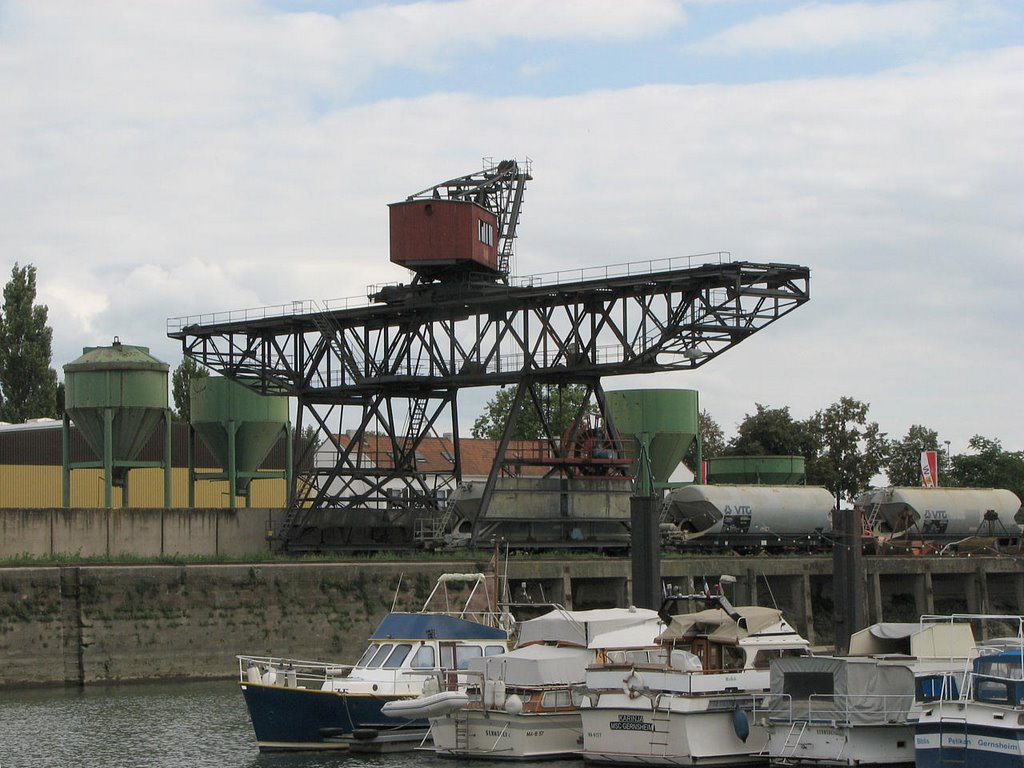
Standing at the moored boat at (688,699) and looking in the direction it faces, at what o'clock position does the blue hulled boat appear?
The blue hulled boat is roughly at 8 o'clock from the moored boat.

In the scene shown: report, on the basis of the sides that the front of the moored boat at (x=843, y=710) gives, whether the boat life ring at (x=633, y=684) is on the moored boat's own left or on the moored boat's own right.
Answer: on the moored boat's own left

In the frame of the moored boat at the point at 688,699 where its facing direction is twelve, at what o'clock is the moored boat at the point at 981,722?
the moored boat at the point at 981,722 is roughly at 3 o'clock from the moored boat at the point at 688,699.

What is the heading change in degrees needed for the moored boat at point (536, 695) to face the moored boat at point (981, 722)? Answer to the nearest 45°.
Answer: approximately 90° to its right

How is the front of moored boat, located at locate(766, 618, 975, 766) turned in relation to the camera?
facing away from the viewer and to the right of the viewer

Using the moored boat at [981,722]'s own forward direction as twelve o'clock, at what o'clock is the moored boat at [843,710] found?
the moored boat at [843,710] is roughly at 9 o'clock from the moored boat at [981,722].

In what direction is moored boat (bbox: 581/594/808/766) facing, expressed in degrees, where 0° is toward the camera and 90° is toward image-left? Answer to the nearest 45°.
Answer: approximately 225°

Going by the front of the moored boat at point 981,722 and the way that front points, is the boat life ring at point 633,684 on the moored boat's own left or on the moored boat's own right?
on the moored boat's own left

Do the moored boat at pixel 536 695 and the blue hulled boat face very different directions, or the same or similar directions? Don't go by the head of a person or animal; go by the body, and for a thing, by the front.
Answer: very different directions

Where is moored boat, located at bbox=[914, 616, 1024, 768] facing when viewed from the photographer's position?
facing away from the viewer and to the right of the viewer
